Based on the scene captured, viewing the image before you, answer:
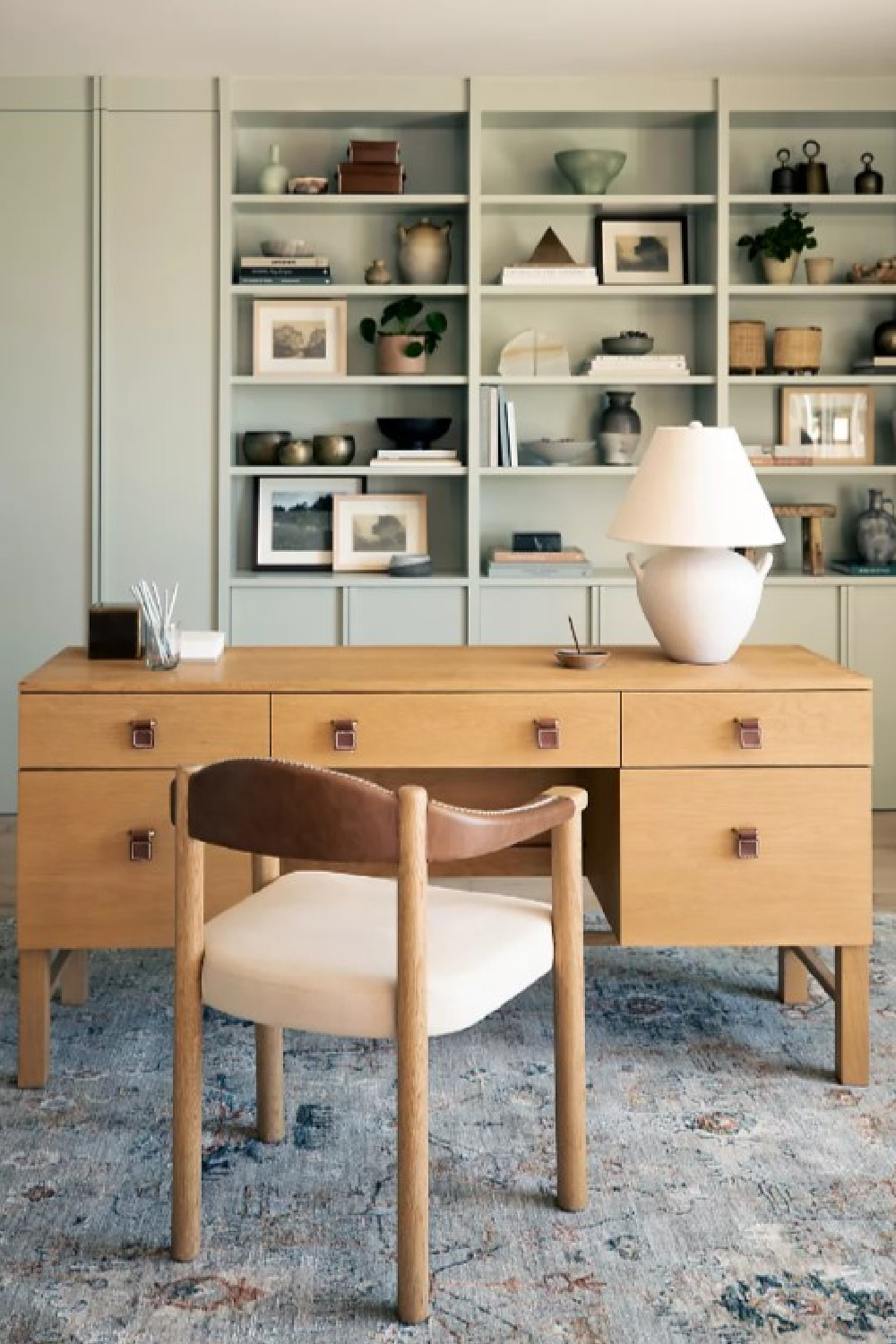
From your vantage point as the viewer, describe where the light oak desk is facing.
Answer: facing the viewer

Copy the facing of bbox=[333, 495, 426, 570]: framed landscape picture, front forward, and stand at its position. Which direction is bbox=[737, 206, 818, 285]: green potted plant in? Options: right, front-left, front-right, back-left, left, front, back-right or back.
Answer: left

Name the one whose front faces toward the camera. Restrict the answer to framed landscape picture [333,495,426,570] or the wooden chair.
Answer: the framed landscape picture

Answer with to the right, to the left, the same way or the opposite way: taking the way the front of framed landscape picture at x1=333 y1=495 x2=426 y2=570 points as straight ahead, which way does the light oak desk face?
the same way

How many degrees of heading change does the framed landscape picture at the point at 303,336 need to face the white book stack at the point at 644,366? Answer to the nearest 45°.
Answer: approximately 90° to its left

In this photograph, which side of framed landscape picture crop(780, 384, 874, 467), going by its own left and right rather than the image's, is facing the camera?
front

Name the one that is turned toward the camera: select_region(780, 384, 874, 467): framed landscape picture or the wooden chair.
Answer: the framed landscape picture

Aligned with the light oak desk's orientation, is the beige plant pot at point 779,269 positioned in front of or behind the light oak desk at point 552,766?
behind

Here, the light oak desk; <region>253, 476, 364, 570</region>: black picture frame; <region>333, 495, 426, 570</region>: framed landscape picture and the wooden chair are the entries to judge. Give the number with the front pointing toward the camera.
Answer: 3

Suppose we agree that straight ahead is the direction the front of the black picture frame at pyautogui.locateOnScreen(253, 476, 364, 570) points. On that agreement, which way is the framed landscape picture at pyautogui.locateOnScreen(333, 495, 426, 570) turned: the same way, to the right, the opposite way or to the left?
the same way

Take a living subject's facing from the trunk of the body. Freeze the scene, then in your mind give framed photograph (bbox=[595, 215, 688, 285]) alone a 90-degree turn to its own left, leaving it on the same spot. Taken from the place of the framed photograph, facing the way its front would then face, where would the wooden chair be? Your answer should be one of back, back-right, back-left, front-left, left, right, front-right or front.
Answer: right

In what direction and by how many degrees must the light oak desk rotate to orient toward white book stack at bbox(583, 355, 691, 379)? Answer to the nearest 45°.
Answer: approximately 180°

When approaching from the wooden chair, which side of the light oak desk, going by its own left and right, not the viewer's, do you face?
front
